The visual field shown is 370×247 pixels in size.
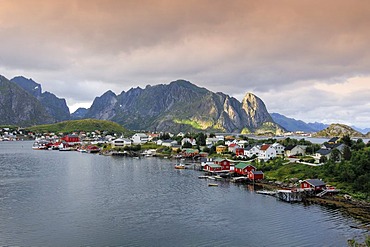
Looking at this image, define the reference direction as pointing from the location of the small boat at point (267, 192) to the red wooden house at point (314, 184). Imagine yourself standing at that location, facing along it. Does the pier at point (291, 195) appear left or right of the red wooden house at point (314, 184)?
right

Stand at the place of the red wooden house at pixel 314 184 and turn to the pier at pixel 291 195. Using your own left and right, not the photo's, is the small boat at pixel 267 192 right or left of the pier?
right
